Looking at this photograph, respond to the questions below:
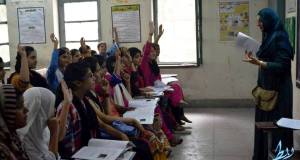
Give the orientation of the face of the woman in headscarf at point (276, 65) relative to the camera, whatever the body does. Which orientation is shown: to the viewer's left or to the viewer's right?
to the viewer's left

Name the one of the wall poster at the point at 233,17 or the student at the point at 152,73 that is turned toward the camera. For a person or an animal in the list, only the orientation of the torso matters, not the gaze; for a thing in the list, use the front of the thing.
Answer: the wall poster

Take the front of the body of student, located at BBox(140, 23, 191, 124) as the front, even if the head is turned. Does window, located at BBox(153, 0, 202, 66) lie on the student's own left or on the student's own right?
on the student's own left

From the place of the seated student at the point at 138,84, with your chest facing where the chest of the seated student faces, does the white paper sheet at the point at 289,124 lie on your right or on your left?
on your right

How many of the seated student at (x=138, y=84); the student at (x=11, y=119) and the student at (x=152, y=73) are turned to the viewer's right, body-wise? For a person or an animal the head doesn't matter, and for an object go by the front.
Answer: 3

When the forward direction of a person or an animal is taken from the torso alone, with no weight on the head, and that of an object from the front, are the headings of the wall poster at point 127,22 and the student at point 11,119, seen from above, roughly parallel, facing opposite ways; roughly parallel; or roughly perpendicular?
roughly perpendicular

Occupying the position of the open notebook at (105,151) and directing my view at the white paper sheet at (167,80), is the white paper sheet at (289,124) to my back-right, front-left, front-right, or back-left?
front-right

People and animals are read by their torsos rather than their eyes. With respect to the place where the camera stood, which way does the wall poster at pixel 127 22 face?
facing the viewer

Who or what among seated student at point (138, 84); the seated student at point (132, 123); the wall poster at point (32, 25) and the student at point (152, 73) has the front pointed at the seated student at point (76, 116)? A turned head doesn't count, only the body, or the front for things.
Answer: the wall poster

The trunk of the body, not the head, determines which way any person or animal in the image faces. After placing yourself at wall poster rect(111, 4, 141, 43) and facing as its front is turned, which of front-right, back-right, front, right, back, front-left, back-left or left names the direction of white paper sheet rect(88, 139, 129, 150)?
front

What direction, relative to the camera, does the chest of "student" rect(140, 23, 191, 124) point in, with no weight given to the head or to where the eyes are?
to the viewer's right

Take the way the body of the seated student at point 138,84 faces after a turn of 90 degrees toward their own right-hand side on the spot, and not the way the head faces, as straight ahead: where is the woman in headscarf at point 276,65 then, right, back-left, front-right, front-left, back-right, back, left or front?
front-left

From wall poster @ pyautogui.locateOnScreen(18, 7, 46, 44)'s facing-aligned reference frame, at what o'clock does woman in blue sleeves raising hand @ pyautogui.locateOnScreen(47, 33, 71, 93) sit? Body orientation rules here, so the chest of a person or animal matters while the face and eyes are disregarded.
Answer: The woman in blue sleeves raising hand is roughly at 12 o'clock from the wall poster.

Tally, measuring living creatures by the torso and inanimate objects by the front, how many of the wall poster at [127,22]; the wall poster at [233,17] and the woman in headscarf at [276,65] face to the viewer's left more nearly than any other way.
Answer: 1

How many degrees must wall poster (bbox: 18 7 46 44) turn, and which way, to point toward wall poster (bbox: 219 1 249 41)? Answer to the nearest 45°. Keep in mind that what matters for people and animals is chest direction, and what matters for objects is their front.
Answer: approximately 90° to its left

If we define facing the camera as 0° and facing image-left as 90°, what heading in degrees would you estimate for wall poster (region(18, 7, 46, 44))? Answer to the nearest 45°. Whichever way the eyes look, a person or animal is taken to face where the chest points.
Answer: approximately 0°

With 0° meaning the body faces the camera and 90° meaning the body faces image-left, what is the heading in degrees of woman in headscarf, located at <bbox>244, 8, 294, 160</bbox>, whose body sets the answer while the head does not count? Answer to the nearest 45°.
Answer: approximately 90°

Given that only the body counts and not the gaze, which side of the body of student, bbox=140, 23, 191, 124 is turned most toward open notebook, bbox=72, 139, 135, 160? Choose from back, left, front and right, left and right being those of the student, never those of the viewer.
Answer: right

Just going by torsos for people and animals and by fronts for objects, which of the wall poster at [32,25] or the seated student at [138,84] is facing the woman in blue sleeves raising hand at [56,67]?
the wall poster

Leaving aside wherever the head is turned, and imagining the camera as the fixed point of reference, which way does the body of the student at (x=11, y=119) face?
to the viewer's right

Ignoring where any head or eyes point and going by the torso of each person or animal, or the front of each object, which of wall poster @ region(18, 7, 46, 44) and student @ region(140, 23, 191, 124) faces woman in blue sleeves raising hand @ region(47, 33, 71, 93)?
the wall poster
